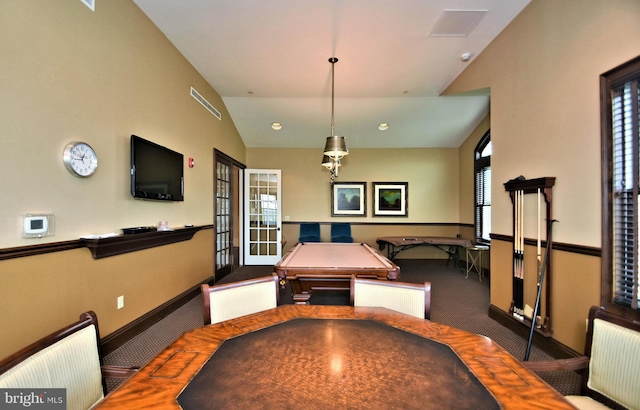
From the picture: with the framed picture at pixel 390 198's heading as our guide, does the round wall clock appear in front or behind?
in front

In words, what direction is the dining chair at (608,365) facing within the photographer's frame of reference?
facing the viewer and to the left of the viewer

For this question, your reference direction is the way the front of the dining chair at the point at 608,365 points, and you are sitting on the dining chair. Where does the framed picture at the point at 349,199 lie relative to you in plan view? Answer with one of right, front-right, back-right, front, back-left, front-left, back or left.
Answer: right

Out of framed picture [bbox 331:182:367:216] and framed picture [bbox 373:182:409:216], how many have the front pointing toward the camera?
2

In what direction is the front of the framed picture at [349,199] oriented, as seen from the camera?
facing the viewer

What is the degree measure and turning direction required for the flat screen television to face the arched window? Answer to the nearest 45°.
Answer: approximately 45° to its left

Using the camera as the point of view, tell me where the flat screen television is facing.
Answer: facing the viewer and to the right of the viewer

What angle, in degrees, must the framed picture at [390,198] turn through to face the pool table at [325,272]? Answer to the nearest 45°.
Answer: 0° — it already faces it

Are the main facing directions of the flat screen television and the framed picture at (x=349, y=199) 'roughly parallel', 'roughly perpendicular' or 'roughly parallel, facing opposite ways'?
roughly perpendicular

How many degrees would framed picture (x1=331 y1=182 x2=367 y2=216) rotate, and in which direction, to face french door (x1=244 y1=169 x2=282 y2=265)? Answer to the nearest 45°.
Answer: approximately 90° to its right

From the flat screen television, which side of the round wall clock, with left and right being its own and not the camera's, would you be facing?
left

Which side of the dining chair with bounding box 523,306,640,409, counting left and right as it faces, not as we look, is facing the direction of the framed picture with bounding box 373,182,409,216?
right

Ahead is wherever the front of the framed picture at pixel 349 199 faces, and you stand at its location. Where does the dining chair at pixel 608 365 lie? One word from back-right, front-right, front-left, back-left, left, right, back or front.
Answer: front

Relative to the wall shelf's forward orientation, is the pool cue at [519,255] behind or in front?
in front
